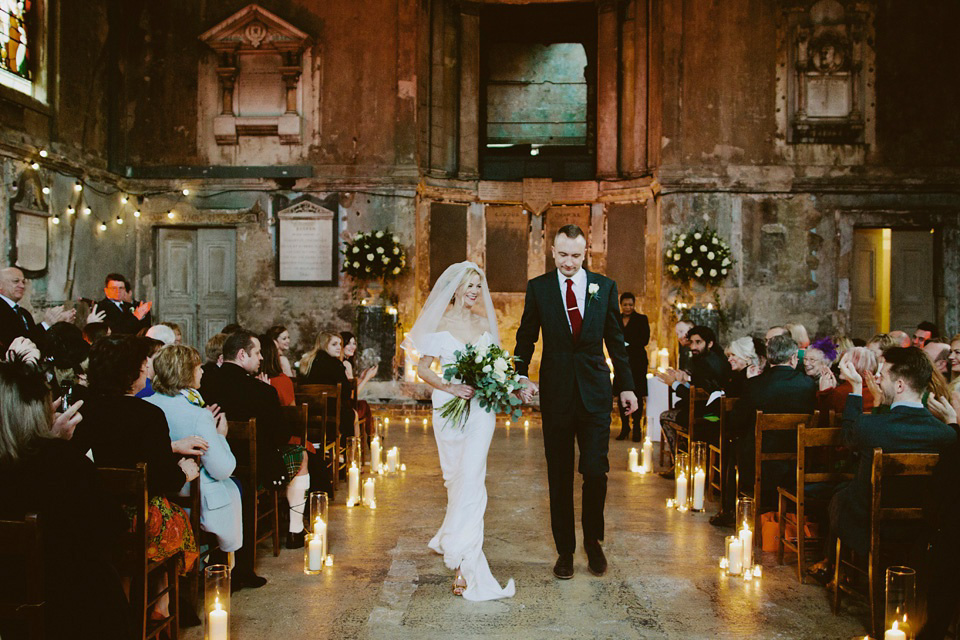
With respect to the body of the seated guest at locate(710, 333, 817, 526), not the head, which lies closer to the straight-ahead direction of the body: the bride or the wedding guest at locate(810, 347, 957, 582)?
the bride

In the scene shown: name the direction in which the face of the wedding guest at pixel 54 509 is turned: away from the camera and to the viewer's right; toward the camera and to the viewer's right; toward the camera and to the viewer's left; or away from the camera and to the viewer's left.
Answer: away from the camera and to the viewer's right

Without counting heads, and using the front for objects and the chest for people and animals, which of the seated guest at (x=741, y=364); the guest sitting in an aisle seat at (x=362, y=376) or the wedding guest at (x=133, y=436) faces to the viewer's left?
the seated guest

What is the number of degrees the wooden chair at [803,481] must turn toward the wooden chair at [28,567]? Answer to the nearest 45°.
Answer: approximately 90° to its left

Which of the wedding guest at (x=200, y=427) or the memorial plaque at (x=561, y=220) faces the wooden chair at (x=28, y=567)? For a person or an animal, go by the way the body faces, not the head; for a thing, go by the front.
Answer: the memorial plaque

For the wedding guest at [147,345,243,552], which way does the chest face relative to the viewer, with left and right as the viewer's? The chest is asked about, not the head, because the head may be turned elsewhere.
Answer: facing away from the viewer and to the right of the viewer

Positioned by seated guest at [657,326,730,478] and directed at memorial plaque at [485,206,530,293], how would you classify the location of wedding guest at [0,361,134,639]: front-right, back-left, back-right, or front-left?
back-left

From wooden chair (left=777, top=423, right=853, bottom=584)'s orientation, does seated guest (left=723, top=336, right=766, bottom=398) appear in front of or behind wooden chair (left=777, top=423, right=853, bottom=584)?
in front

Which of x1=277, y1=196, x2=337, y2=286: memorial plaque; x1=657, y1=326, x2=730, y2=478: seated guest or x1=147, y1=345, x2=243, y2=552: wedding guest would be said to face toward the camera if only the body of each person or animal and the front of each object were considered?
the memorial plaque

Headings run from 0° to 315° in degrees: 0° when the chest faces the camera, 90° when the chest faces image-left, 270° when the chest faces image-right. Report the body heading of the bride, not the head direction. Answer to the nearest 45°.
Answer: approximately 315°

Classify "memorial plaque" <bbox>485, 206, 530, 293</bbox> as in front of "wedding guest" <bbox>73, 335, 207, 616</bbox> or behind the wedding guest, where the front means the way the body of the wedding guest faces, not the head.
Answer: in front

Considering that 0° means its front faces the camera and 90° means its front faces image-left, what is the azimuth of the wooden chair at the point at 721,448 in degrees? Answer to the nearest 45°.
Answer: approximately 135°

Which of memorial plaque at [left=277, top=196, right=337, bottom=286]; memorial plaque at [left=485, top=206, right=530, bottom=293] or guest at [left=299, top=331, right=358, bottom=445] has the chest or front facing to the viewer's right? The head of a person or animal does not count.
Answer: the guest

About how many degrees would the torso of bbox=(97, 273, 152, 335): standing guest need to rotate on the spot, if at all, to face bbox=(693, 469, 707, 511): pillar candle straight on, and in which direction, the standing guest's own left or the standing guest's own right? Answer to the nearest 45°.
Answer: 0° — they already face it

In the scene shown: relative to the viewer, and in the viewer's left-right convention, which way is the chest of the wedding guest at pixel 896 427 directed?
facing away from the viewer and to the left of the viewer
